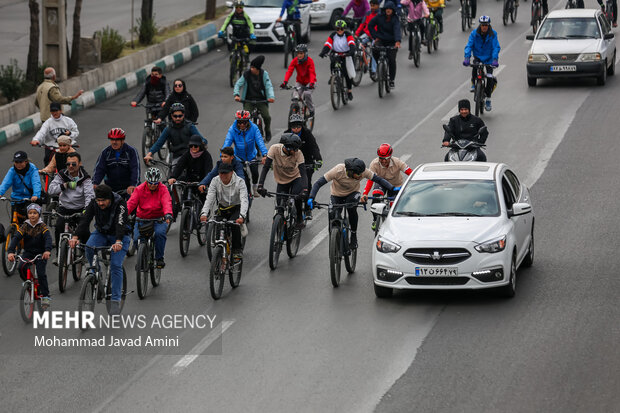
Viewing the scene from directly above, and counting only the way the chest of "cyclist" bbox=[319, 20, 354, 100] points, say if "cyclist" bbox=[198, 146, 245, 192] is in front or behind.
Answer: in front

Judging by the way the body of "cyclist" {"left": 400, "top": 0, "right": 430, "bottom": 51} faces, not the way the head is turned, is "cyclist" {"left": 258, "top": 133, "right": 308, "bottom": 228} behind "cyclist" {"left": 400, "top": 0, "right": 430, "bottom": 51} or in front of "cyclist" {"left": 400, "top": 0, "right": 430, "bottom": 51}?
in front

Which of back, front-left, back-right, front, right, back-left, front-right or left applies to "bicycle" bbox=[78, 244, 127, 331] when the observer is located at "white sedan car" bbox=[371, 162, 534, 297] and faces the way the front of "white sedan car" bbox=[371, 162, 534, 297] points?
right

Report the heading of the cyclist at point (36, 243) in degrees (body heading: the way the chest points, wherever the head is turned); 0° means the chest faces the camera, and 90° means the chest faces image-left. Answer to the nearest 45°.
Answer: approximately 0°

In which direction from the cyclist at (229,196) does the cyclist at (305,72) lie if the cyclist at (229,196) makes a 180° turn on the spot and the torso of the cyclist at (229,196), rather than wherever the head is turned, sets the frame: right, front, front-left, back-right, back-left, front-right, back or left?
front

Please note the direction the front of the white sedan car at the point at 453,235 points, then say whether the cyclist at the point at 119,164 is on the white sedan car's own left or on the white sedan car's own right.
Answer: on the white sedan car's own right

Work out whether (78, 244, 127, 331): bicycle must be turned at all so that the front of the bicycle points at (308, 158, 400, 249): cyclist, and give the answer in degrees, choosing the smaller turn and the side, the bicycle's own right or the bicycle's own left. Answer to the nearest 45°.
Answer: approximately 180°

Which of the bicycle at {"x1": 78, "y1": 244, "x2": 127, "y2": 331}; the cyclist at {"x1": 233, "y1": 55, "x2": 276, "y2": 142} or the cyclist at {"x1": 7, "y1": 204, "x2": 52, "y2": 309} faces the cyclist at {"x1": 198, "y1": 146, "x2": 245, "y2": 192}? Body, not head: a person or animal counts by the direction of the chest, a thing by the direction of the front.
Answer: the cyclist at {"x1": 233, "y1": 55, "x2": 276, "y2": 142}

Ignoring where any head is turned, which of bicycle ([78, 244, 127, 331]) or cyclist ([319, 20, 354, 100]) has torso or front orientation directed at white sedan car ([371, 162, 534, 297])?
the cyclist

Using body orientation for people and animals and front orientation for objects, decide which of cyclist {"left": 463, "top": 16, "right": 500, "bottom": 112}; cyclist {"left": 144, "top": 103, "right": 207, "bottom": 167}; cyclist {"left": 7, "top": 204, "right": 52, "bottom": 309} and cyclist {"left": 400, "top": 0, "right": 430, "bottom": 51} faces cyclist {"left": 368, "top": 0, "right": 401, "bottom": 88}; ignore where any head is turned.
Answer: cyclist {"left": 400, "top": 0, "right": 430, "bottom": 51}

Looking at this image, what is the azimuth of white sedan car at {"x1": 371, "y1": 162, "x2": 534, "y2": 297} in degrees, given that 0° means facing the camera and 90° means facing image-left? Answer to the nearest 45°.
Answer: approximately 0°
